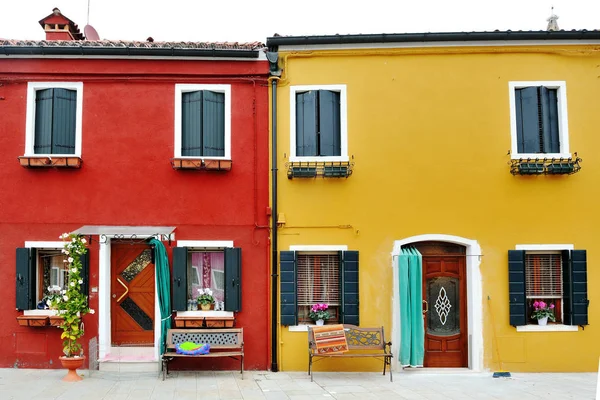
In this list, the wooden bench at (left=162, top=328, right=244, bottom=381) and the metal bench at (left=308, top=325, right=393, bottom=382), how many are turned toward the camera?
2

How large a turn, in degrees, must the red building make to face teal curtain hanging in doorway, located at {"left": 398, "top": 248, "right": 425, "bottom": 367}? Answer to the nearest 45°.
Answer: approximately 90° to its left

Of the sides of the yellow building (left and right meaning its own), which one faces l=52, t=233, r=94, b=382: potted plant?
right

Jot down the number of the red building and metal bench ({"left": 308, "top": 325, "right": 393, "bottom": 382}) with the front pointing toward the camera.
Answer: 2

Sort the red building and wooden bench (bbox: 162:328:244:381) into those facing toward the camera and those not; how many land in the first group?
2

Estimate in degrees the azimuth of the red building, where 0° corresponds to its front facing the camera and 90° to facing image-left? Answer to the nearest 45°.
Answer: approximately 0°

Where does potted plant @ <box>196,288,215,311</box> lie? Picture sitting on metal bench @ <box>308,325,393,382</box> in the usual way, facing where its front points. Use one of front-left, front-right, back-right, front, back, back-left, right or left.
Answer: right
